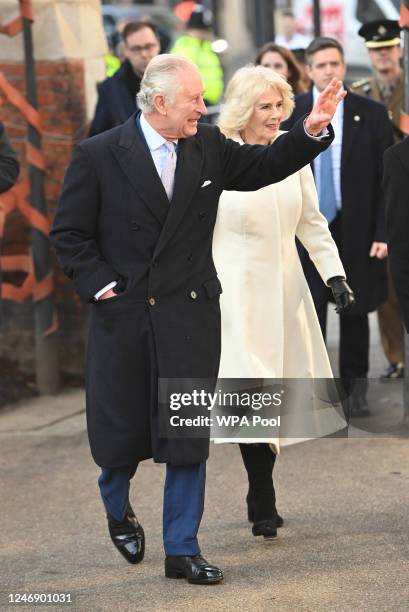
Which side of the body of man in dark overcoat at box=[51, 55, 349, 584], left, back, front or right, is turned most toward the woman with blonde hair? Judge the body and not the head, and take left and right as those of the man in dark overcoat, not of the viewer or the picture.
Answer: left

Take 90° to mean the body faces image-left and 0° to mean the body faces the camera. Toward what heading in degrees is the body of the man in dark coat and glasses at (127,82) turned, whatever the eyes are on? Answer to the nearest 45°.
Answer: approximately 315°

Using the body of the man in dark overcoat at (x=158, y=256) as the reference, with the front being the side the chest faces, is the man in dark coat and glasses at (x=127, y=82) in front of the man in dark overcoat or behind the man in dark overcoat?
behind
